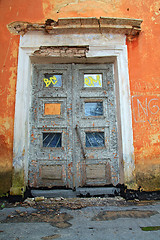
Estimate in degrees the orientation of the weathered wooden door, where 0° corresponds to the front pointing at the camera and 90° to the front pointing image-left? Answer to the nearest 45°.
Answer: approximately 0°
